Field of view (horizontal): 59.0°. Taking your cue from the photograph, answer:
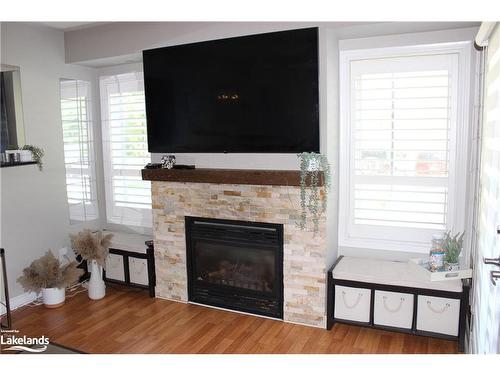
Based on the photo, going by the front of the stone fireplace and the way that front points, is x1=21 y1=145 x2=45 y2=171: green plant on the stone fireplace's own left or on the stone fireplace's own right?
on the stone fireplace's own right

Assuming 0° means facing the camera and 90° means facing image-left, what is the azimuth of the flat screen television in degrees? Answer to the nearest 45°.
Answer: approximately 45°

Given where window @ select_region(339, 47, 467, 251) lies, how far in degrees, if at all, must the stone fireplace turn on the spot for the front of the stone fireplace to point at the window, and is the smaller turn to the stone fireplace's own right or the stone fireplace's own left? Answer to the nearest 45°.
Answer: approximately 135° to the stone fireplace's own left

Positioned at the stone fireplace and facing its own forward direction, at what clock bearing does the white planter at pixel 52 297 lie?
The white planter is roughly at 2 o'clock from the stone fireplace.

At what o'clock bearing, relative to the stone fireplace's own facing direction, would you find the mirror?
The mirror is roughly at 2 o'clock from the stone fireplace.

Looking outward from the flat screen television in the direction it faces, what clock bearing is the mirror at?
The mirror is roughly at 2 o'clock from the flat screen television.

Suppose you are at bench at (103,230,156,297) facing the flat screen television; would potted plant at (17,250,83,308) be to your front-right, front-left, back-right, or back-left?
back-right

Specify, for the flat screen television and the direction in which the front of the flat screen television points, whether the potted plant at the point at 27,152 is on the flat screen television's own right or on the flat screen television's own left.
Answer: on the flat screen television's own right

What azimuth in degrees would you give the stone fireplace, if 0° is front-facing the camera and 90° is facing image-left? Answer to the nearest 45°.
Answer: approximately 45°

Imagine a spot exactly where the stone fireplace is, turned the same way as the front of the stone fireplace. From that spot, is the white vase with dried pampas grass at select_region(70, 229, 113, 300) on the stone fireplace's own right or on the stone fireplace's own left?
on the stone fireplace's own right

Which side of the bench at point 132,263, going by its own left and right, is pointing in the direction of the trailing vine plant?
left
